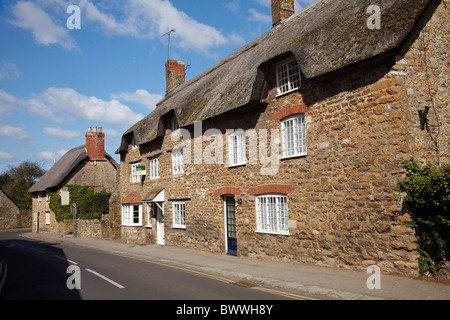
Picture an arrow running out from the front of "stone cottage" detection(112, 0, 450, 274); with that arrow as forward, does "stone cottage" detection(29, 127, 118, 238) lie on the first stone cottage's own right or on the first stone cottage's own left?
on the first stone cottage's own right

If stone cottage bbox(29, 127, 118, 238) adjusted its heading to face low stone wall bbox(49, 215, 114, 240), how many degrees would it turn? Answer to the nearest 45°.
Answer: approximately 45° to its left

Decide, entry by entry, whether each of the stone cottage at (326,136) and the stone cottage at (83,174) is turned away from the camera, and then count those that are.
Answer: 0

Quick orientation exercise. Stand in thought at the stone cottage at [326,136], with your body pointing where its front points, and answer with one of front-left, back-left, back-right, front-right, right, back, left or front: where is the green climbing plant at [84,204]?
right

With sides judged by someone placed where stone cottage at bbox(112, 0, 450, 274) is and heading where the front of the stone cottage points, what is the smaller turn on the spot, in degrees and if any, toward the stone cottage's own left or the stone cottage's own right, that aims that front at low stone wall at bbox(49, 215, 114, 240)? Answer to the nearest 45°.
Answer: approximately 90° to the stone cottage's own right

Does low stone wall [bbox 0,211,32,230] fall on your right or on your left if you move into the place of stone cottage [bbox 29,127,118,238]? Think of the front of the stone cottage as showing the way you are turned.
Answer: on your right

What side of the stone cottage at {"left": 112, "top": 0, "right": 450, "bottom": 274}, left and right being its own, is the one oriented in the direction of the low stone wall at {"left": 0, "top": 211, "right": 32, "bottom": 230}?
right

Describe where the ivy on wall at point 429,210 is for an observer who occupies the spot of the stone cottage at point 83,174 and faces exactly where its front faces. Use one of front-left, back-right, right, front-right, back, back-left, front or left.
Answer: front-left

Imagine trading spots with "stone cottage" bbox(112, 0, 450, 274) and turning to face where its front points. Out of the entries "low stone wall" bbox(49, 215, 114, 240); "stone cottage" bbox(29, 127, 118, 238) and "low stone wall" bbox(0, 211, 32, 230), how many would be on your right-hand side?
3

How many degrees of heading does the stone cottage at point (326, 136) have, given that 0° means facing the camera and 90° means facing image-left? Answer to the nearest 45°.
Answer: approximately 45°

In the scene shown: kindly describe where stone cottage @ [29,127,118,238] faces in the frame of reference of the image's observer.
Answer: facing the viewer and to the left of the viewer
